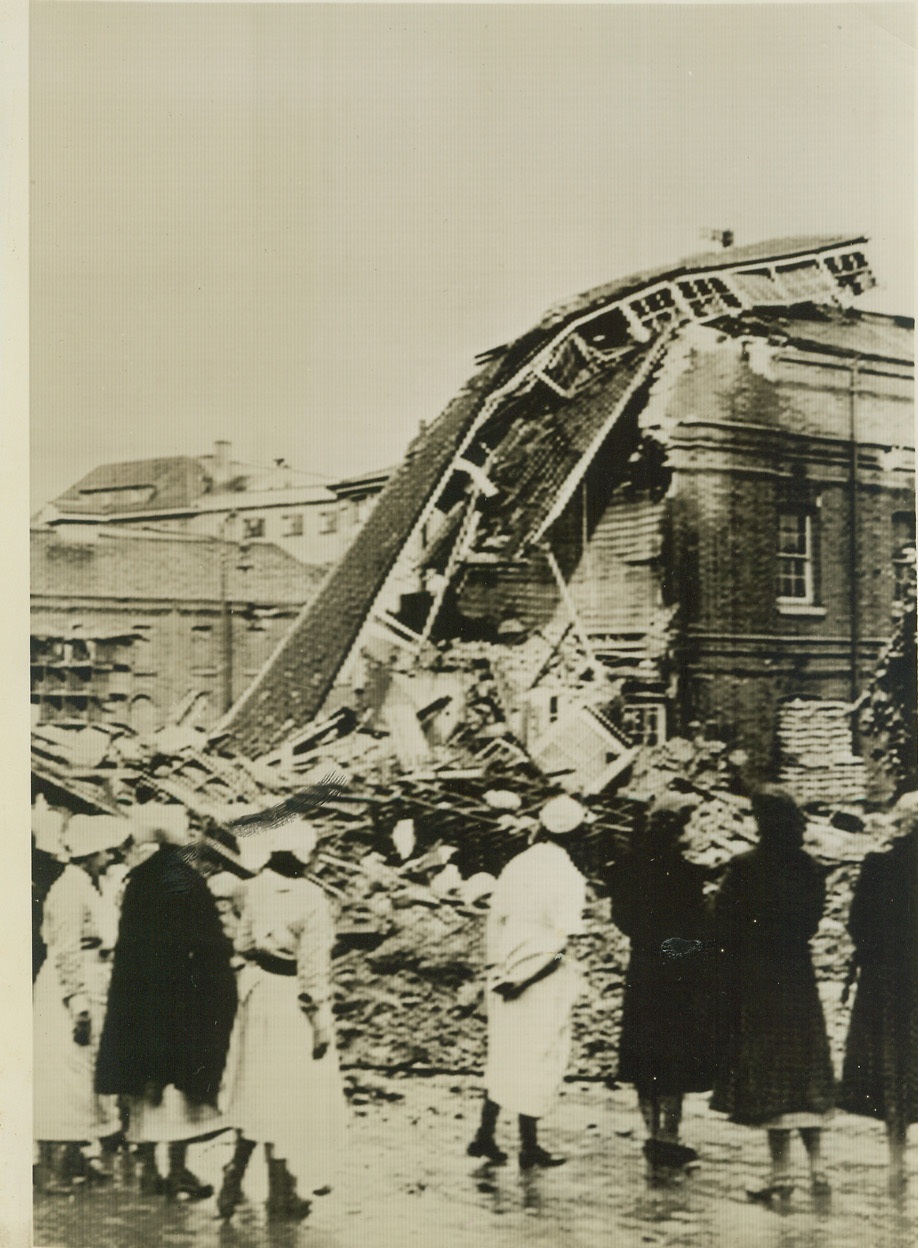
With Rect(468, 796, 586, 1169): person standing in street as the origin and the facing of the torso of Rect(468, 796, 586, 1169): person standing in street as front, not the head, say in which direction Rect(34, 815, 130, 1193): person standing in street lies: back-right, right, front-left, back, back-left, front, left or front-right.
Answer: back-left

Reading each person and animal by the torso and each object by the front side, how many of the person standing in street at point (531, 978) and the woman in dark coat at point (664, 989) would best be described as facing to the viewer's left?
0

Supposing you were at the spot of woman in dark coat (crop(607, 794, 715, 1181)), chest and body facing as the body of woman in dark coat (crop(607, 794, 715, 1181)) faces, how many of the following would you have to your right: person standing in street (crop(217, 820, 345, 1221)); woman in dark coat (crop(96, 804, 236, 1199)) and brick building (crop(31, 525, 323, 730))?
0

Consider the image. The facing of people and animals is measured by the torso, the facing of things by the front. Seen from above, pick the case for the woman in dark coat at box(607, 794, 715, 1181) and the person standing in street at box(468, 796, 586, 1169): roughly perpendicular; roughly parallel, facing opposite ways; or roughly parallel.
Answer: roughly parallel

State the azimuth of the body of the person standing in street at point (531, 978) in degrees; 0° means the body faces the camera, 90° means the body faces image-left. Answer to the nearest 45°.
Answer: approximately 225°

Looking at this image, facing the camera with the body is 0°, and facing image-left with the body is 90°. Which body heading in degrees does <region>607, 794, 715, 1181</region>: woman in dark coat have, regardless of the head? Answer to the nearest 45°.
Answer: approximately 225°

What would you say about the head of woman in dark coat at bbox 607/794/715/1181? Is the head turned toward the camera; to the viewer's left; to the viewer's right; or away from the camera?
away from the camera

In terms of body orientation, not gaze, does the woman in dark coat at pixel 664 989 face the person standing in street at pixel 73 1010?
no

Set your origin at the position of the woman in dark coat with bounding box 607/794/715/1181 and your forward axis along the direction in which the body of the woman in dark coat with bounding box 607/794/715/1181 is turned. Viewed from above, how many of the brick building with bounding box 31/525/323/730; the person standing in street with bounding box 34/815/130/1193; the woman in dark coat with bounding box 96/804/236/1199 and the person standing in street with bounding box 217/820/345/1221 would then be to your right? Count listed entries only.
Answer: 0

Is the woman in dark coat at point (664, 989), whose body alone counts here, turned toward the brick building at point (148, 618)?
no
